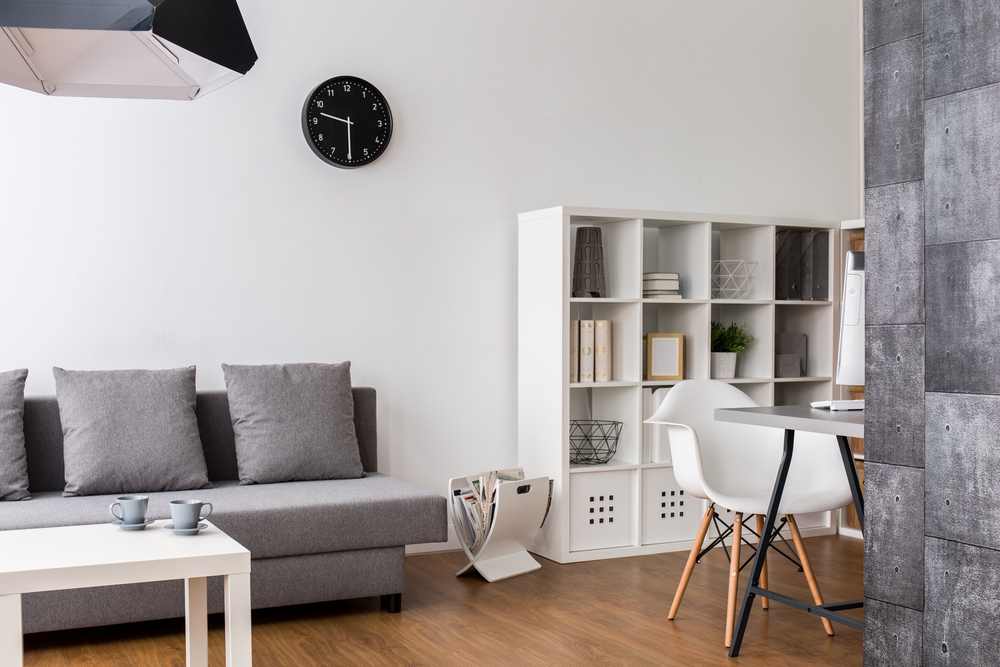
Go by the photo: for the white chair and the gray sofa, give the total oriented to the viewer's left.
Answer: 0

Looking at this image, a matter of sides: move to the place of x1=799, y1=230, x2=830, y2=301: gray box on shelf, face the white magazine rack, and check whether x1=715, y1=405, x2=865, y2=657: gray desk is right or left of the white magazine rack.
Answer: left

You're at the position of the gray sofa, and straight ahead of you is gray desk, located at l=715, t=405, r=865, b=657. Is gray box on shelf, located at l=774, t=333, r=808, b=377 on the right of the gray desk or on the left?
left

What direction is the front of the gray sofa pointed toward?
toward the camera

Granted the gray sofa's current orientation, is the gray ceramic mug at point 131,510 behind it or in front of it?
in front

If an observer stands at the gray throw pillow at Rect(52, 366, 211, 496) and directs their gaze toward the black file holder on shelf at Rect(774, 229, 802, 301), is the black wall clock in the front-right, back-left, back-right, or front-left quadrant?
front-left

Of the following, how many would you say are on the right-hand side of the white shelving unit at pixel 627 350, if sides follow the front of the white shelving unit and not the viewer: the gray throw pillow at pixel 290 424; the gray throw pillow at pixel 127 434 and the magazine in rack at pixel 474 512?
3

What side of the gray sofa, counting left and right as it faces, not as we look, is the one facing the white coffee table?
front

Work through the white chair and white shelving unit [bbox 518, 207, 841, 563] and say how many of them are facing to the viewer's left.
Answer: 0

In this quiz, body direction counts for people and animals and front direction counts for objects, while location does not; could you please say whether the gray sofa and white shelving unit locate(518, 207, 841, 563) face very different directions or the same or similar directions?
same or similar directions
